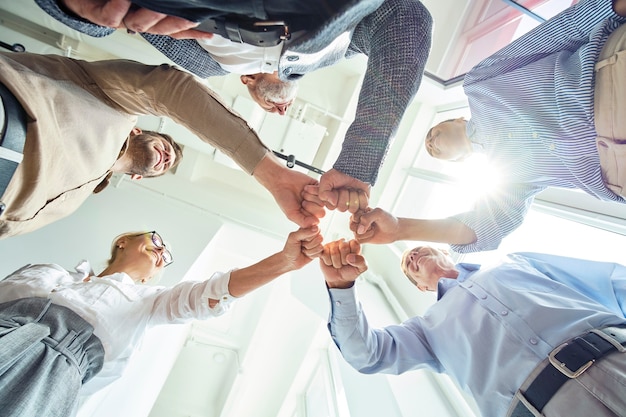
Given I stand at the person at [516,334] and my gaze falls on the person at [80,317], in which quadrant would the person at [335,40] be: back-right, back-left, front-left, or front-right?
front-left

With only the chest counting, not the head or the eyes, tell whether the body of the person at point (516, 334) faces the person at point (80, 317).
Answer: no

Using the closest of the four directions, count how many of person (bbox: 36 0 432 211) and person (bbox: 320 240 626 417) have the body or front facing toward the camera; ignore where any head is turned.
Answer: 2

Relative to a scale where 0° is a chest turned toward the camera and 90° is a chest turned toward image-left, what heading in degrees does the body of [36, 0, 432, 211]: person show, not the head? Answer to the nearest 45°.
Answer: approximately 0°

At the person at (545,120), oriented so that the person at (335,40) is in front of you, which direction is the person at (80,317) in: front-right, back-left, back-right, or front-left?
front-right

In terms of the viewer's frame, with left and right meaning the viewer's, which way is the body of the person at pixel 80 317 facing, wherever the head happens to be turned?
facing the viewer and to the right of the viewer

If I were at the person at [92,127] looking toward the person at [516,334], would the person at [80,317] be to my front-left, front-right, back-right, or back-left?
front-left

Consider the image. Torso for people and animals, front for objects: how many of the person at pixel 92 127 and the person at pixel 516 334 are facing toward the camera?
2

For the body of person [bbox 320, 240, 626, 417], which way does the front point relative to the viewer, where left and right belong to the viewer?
facing the viewer

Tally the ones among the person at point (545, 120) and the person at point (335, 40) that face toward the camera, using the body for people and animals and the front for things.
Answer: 2
